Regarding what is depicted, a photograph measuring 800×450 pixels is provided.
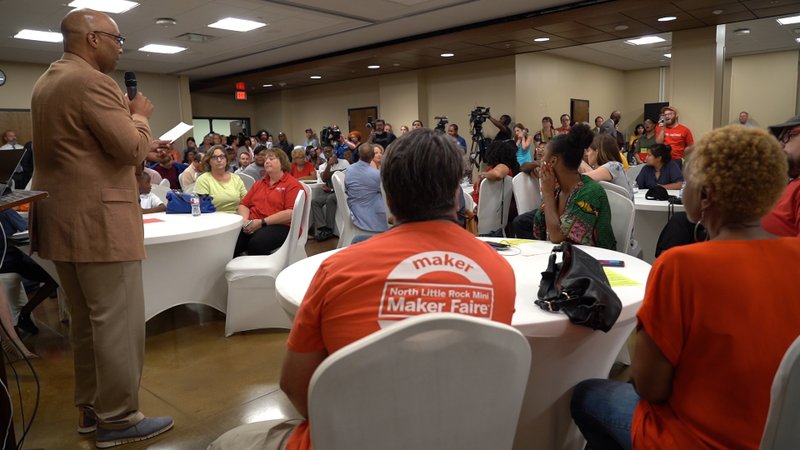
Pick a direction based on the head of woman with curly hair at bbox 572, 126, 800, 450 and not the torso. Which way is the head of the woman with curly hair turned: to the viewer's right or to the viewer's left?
to the viewer's left

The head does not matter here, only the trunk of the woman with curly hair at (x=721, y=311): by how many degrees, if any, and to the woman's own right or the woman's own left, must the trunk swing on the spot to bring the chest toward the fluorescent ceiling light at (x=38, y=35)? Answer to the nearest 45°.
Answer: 0° — they already face it

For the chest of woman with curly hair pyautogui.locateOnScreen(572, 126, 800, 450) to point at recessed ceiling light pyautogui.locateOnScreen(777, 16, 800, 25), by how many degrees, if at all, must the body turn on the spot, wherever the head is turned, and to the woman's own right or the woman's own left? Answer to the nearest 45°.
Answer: approximately 45° to the woman's own right

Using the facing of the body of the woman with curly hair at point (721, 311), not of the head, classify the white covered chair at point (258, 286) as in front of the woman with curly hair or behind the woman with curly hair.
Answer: in front

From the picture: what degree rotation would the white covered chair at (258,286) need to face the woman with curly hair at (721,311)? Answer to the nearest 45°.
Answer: approximately 90° to its left

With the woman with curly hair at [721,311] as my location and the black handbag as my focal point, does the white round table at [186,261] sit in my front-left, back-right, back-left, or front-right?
front-left

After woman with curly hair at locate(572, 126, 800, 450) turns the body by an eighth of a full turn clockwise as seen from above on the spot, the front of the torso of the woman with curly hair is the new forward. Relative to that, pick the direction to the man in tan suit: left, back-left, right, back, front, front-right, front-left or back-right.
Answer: left

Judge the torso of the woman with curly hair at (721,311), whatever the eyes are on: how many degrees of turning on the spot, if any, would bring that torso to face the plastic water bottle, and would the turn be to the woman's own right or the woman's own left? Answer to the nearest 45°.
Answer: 0° — they already face it

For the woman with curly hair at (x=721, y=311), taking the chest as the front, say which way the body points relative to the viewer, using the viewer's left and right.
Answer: facing away from the viewer and to the left of the viewer
